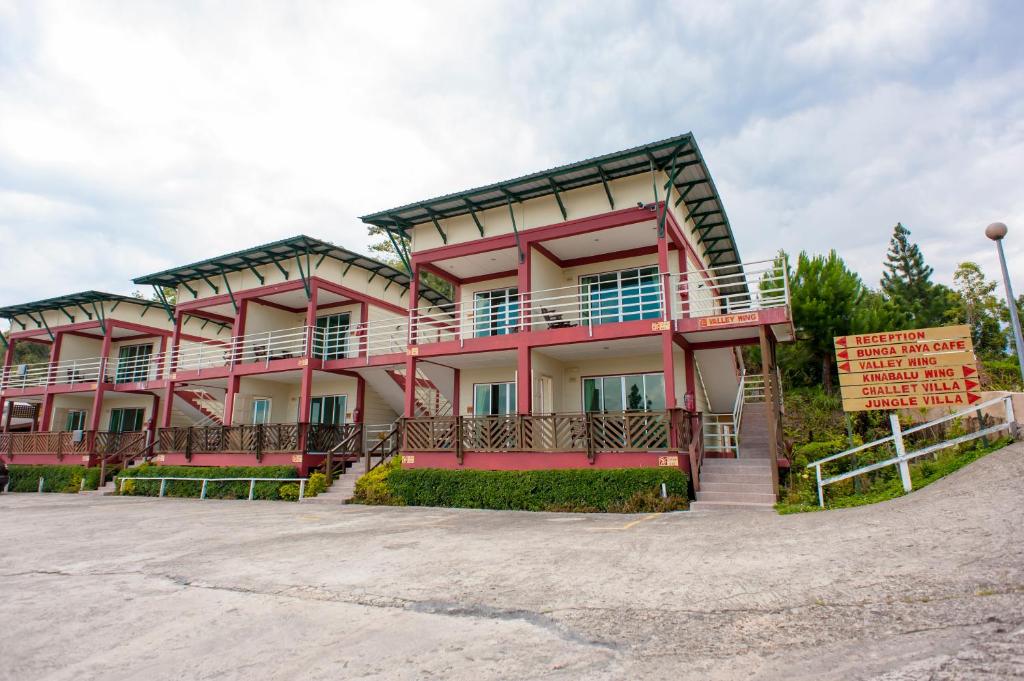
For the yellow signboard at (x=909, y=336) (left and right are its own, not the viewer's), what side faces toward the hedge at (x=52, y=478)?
right

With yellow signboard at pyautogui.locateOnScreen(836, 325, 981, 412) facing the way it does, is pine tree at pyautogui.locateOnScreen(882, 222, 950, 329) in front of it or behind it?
behind

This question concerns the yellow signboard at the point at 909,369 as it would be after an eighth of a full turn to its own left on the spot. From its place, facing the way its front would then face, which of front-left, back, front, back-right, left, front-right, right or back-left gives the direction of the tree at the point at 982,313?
back-left

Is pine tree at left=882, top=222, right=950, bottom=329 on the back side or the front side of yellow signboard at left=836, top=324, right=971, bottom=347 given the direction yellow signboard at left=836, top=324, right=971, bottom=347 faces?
on the back side

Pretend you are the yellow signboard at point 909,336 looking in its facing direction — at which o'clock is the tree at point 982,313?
The tree is roughly at 6 o'clock from the yellow signboard.

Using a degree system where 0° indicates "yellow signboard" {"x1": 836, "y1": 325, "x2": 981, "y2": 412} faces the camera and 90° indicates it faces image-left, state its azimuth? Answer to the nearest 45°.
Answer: approximately 0°

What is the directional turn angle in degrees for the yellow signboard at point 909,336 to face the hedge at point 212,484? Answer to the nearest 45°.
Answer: approximately 90° to its right

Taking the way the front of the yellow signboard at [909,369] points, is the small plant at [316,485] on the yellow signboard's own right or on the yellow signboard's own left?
on the yellow signboard's own right

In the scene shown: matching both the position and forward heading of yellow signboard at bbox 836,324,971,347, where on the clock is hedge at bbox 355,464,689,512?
The hedge is roughly at 3 o'clock from the yellow signboard.
